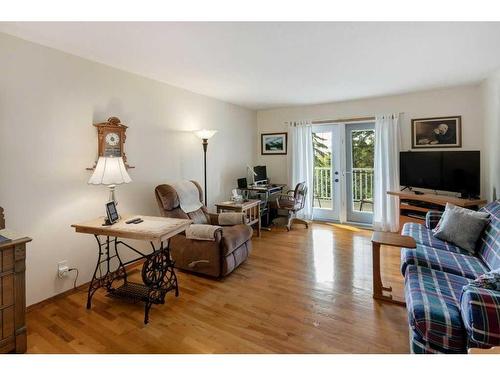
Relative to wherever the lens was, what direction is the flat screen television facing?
facing the viewer and to the left of the viewer

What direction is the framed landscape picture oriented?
toward the camera

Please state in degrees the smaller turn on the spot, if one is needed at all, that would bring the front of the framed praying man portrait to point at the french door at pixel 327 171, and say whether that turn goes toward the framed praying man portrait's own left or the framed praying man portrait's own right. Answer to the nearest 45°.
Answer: approximately 90° to the framed praying man portrait's own right

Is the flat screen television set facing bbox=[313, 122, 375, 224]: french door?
no

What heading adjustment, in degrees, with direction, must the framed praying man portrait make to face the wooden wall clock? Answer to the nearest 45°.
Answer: approximately 45° to its right

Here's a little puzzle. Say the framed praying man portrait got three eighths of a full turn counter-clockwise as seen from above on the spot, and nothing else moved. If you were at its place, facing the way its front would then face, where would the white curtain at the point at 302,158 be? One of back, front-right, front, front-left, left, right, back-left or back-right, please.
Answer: back-left

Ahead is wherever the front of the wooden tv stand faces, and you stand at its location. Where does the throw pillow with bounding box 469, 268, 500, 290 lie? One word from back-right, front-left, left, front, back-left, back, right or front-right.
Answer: front-left

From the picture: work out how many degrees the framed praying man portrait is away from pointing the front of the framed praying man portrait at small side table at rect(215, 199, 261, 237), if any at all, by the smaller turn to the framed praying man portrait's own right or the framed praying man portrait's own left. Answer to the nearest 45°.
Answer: approximately 45° to the framed praying man portrait's own right

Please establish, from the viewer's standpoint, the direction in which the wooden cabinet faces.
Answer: facing the viewer and to the right of the viewer

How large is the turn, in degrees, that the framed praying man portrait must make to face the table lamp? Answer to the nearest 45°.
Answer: approximately 45° to its right

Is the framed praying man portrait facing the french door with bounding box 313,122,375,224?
no

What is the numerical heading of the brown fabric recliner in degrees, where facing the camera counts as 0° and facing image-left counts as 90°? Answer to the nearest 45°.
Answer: approximately 315°

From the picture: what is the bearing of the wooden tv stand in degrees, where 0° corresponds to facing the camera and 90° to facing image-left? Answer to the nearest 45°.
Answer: approximately 45°
